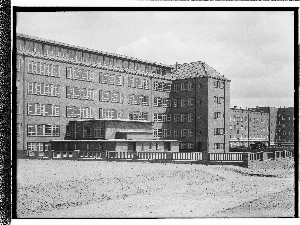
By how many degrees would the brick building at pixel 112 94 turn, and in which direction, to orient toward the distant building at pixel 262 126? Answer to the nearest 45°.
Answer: approximately 45° to its left

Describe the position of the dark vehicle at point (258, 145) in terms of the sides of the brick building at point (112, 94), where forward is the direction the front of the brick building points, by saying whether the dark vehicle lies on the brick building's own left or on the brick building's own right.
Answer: on the brick building's own left

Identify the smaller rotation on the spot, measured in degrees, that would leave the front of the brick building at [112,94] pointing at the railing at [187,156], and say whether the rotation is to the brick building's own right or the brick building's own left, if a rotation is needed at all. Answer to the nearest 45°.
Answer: approximately 45° to the brick building's own left

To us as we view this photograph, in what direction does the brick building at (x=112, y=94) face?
facing the viewer and to the right of the viewer
